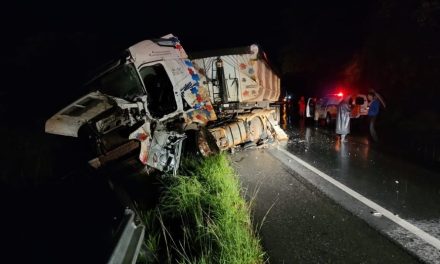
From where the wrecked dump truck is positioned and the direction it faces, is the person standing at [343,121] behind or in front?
behind

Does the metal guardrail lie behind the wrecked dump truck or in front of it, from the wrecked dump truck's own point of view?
in front

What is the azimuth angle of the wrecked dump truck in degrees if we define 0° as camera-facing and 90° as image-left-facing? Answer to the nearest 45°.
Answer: approximately 45°

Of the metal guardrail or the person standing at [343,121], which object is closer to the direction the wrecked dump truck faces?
the metal guardrail

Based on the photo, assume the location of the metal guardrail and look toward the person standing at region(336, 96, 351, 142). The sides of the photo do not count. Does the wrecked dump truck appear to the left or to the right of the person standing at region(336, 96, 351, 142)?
left
